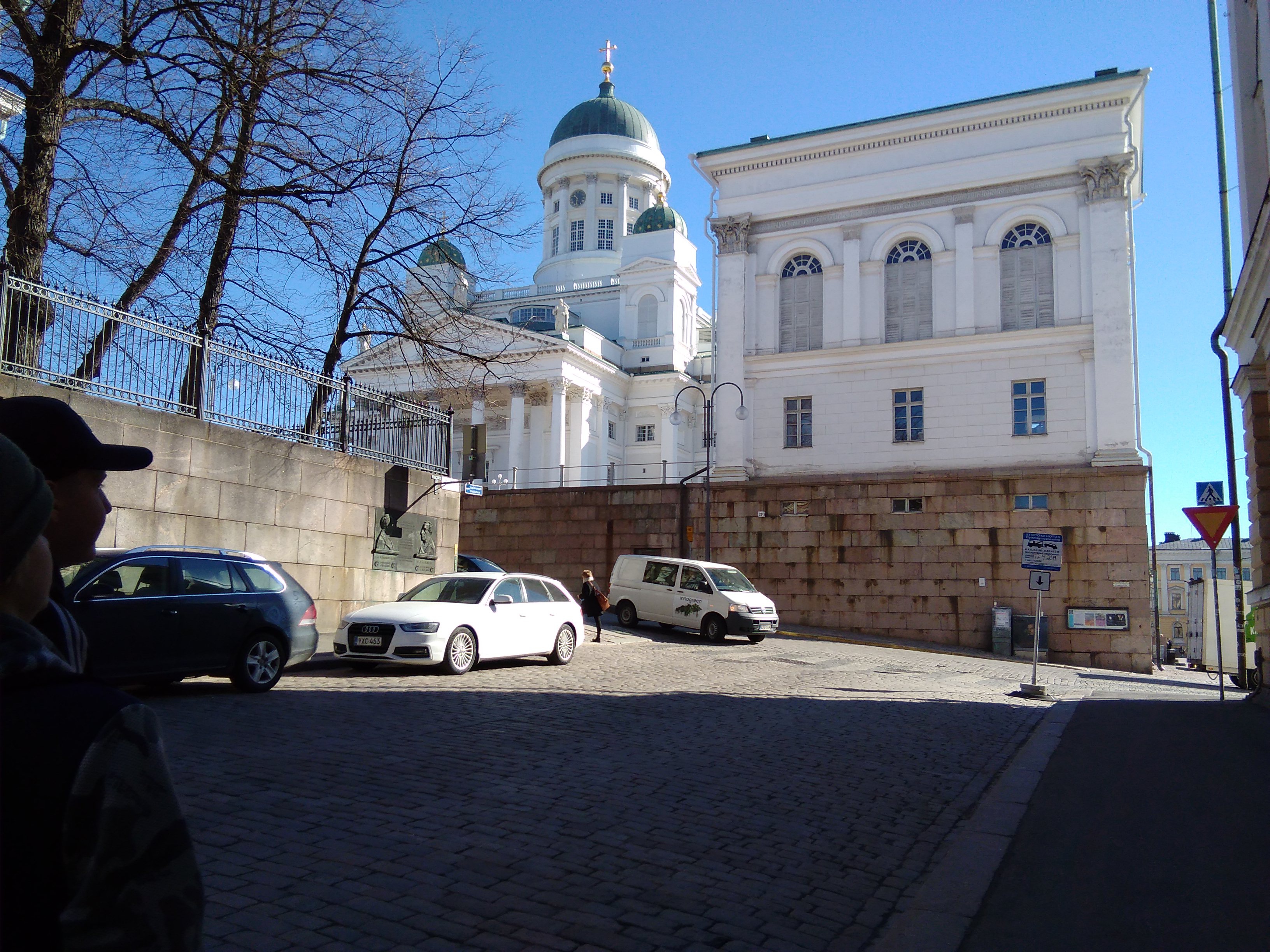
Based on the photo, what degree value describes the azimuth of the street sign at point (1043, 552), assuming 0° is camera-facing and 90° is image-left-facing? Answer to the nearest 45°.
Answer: approximately 0°

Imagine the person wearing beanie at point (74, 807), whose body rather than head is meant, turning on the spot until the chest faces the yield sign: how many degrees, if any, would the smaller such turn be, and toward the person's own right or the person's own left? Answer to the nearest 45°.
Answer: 0° — they already face it

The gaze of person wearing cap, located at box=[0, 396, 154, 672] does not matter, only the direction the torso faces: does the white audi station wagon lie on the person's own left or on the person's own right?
on the person's own left

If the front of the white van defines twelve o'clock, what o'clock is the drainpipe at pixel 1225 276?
The drainpipe is roughly at 11 o'clock from the white van.

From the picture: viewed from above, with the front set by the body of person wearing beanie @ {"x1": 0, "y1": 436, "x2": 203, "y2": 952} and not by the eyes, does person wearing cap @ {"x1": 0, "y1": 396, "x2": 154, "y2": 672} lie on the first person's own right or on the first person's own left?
on the first person's own left

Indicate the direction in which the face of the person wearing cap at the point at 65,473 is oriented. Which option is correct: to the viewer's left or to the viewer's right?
to the viewer's right

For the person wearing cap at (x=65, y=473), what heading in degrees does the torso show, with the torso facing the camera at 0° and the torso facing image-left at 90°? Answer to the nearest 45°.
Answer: approximately 270°

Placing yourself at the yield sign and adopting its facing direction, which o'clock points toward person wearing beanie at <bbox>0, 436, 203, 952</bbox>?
The person wearing beanie is roughly at 12 o'clock from the yield sign.

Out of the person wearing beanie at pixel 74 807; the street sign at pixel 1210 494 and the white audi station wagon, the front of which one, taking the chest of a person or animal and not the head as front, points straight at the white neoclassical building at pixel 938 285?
the person wearing beanie
